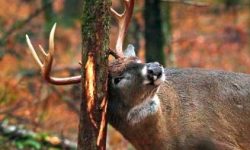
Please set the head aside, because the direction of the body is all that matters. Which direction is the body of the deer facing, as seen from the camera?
to the viewer's left

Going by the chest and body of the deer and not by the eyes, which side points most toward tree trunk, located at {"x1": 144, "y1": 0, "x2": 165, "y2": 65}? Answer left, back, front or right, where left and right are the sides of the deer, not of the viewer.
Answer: right
